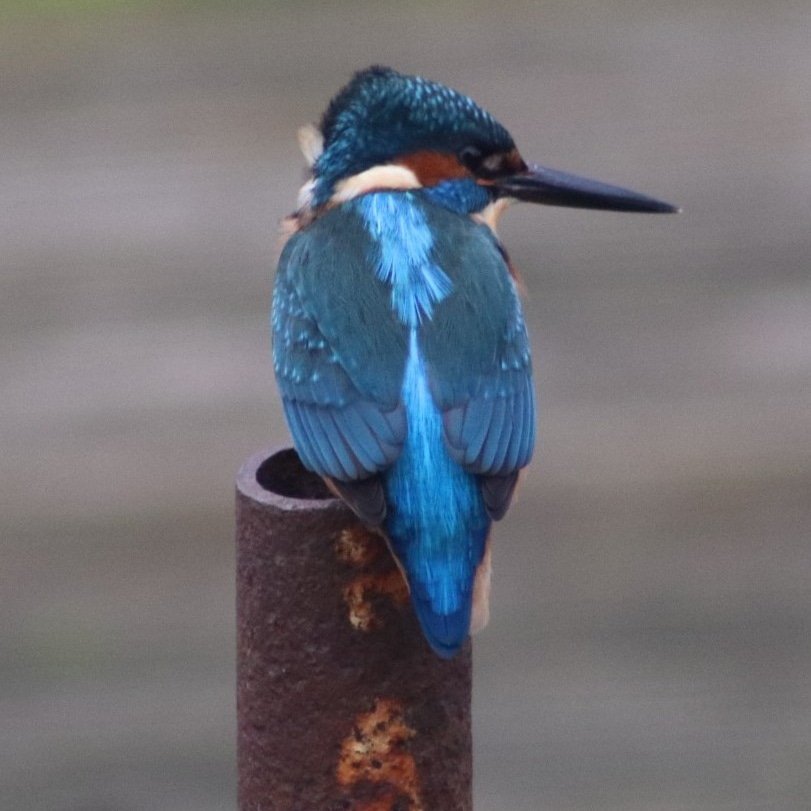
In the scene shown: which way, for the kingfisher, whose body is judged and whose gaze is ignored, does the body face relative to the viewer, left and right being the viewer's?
facing away from the viewer
